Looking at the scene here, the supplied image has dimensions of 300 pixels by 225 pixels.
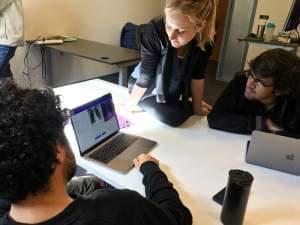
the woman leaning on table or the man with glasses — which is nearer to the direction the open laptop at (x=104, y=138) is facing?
the man with glasses

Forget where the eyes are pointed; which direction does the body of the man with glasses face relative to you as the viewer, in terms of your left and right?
facing the viewer and to the left of the viewer

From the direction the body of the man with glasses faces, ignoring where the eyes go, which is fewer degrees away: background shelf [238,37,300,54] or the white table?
the white table

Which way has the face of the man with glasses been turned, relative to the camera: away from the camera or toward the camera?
toward the camera

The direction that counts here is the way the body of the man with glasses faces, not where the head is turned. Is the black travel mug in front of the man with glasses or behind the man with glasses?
in front

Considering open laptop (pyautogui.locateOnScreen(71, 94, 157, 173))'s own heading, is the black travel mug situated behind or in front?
in front

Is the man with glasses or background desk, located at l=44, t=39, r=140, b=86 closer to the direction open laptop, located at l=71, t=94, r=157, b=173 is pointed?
the man with glasses

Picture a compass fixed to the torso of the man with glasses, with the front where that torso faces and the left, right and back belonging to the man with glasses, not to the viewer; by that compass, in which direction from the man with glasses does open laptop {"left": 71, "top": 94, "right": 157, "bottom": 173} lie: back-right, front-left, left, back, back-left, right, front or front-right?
front

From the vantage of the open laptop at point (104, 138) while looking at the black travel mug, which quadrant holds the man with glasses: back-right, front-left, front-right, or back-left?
front-left

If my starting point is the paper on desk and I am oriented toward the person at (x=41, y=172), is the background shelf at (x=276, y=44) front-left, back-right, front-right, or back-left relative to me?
back-left

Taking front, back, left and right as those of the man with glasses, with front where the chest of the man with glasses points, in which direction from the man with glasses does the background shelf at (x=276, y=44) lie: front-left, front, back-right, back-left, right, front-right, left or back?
back-right

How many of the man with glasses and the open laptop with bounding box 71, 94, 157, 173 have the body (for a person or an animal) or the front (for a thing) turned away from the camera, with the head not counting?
0

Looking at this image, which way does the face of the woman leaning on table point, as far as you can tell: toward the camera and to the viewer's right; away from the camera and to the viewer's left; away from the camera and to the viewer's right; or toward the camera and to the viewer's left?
toward the camera and to the viewer's left
